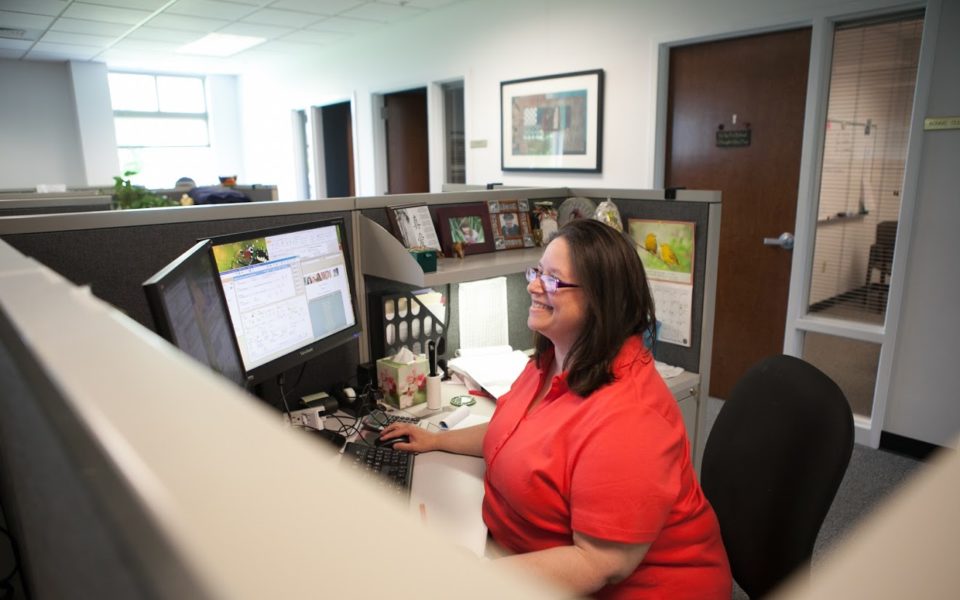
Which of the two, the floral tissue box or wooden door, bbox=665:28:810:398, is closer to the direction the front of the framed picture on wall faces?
the floral tissue box

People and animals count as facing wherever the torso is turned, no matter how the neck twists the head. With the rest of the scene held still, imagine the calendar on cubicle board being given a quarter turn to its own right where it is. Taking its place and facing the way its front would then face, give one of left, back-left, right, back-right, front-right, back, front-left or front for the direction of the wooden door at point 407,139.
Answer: front

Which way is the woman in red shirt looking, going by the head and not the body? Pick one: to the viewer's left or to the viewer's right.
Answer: to the viewer's left

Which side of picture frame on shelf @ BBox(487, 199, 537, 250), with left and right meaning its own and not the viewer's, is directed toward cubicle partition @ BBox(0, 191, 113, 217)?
right

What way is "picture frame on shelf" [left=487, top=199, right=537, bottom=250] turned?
toward the camera

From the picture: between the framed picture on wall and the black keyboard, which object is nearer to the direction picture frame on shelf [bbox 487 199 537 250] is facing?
the black keyboard

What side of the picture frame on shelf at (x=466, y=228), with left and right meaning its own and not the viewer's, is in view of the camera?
front

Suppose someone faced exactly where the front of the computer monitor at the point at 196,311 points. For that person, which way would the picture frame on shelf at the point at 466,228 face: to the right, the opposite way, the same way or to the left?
to the right

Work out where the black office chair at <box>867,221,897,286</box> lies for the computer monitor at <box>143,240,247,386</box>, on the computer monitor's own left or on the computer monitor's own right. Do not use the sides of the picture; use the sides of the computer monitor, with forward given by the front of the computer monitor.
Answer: on the computer monitor's own left

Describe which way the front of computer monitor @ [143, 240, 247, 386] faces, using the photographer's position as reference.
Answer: facing the viewer and to the right of the viewer

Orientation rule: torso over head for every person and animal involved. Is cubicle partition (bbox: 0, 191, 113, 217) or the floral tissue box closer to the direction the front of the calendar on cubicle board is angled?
the floral tissue box

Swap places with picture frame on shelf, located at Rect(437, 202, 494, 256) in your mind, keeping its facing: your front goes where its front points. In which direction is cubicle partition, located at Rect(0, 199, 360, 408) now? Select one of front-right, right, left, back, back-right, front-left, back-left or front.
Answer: front-right

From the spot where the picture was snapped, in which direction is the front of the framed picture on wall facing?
facing the viewer and to the left of the viewer

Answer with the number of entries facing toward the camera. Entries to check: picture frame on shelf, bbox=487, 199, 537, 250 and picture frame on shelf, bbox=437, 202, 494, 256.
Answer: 2

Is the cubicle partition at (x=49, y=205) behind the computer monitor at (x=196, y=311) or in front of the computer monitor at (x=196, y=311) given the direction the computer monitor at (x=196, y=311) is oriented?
behind
